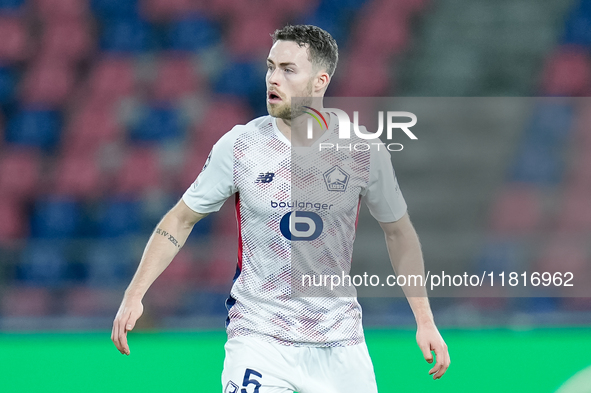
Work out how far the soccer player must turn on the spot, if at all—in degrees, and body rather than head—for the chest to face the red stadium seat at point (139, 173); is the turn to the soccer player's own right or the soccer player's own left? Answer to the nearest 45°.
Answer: approximately 180°

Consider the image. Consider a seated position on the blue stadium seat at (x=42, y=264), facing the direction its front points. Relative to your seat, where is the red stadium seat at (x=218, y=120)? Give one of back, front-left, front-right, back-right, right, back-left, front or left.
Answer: back-left

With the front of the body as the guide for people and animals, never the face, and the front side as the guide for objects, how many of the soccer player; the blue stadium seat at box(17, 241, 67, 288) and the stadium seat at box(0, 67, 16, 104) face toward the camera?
3

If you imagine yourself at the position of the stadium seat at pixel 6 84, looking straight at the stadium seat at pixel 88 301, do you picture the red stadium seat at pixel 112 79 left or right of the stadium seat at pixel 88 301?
left

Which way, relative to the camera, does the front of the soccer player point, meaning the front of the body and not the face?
toward the camera

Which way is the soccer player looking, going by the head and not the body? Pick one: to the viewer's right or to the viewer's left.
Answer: to the viewer's left

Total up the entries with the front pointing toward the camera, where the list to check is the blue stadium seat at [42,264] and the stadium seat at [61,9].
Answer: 2

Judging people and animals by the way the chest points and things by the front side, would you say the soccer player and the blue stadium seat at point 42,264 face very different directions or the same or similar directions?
same or similar directions

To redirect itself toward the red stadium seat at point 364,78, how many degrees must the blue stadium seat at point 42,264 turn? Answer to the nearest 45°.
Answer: approximately 90° to its left

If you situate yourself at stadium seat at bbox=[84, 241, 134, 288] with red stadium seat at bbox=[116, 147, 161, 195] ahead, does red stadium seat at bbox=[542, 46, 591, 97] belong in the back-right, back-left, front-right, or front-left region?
front-right

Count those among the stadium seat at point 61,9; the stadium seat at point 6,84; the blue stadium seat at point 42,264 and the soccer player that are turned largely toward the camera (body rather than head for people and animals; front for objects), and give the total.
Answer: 4

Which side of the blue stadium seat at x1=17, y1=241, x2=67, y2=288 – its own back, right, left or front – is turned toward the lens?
front

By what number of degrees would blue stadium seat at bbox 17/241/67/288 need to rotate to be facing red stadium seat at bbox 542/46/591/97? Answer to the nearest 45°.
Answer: approximately 90° to its left

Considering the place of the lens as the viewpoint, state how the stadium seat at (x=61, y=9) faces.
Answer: facing the viewer

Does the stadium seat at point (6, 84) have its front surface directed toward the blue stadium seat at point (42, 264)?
yes
